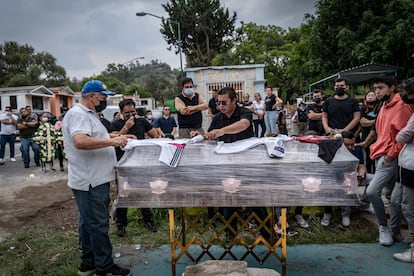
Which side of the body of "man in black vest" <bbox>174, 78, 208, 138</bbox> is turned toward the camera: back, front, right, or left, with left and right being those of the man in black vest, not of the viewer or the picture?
front

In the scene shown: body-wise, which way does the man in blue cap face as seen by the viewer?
to the viewer's right

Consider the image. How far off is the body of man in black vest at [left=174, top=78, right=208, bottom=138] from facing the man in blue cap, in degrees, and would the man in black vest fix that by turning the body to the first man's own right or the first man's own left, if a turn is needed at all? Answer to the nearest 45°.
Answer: approximately 45° to the first man's own right

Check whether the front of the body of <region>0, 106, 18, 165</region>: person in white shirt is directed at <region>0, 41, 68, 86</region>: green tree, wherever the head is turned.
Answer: no

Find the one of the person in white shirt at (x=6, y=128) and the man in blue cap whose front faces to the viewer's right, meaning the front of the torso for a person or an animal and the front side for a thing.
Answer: the man in blue cap

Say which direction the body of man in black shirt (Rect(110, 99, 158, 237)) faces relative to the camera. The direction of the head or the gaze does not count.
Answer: toward the camera

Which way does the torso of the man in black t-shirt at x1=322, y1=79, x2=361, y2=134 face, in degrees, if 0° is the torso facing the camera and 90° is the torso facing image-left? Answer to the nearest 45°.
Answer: approximately 0°

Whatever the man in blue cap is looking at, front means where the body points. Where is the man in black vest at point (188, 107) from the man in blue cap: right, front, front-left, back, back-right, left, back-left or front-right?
front-left

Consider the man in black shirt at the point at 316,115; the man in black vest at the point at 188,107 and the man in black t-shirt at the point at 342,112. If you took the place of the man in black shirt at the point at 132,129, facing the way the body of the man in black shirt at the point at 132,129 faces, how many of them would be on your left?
3

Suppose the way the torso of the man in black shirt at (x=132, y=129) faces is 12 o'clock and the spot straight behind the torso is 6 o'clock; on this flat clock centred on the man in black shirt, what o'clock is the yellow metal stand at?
The yellow metal stand is roughly at 11 o'clock from the man in black shirt.

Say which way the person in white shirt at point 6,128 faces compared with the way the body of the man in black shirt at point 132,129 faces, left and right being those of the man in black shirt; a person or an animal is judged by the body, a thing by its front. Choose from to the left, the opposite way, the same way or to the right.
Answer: the same way

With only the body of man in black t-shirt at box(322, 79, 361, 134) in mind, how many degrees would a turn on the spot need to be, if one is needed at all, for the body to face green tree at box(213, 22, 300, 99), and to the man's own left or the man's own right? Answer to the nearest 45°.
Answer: approximately 180°

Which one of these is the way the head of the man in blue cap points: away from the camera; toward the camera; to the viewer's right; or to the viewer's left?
to the viewer's right

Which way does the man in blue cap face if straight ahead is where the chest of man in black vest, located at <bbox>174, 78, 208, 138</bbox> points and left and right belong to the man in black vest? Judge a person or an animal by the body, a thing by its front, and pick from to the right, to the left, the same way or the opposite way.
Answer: to the left

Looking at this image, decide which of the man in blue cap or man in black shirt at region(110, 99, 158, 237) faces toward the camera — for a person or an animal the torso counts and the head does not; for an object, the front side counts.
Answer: the man in black shirt

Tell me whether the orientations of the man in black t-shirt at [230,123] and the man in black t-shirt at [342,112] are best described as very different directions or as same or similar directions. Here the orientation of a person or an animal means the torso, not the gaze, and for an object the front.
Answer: same or similar directions

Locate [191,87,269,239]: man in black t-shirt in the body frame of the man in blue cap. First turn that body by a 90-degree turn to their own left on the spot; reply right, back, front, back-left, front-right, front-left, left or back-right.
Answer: right

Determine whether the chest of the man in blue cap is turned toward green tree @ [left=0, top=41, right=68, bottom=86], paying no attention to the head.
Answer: no

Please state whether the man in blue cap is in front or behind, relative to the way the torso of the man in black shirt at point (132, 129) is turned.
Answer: in front
